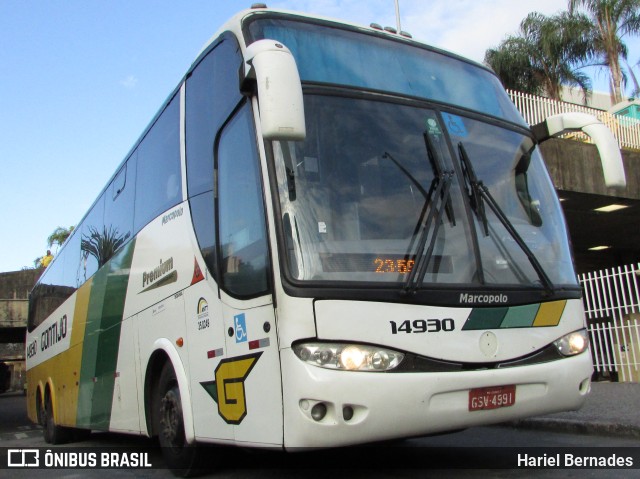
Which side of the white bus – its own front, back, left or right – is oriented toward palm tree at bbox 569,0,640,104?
left

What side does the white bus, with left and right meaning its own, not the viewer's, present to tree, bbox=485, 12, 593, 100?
left

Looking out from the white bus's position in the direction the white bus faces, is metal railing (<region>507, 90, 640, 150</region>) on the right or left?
on its left

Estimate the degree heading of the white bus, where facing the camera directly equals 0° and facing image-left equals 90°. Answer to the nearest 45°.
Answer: approximately 315°

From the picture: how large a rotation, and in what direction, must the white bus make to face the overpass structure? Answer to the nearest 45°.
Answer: approximately 90° to its left

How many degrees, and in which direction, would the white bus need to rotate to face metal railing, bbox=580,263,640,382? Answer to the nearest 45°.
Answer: approximately 90° to its left
